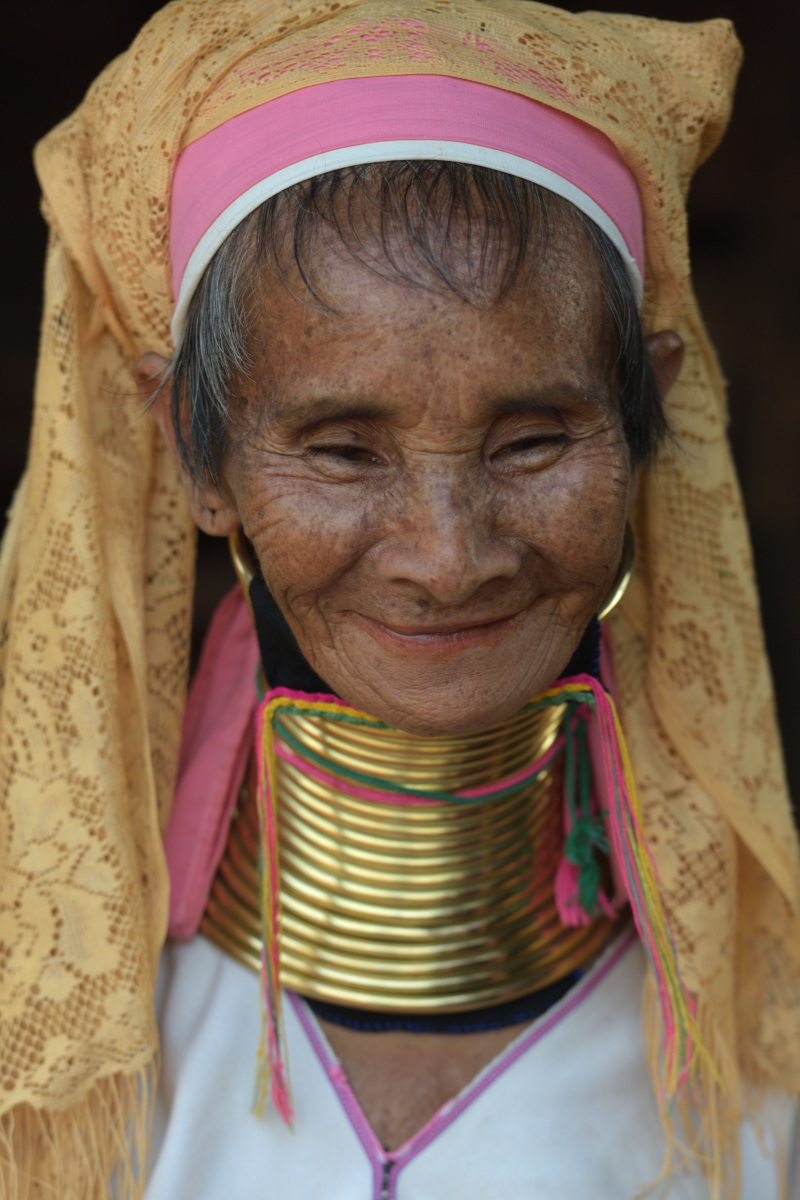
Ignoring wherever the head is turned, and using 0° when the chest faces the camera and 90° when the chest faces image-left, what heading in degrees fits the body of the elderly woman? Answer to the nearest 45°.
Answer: approximately 0°
